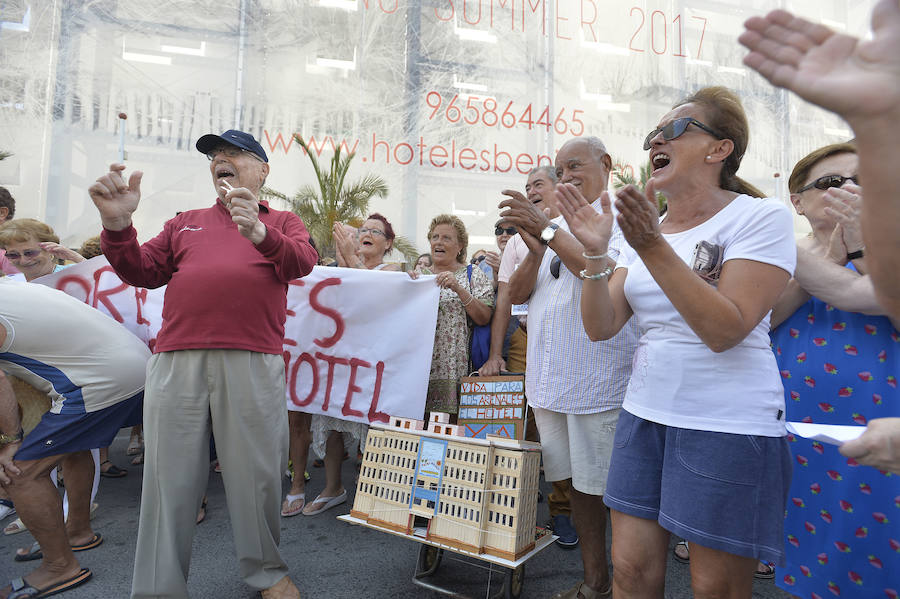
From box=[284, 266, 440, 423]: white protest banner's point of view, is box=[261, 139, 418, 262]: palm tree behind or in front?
behind

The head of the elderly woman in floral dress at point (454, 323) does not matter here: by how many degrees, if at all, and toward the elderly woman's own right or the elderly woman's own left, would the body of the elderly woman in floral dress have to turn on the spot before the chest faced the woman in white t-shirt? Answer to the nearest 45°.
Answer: approximately 45° to the elderly woman's own left

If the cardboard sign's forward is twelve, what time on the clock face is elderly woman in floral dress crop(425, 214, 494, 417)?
The elderly woman in floral dress is roughly at 5 o'clock from the cardboard sign.

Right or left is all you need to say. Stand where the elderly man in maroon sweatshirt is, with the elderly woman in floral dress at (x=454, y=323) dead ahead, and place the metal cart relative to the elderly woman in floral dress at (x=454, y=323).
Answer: right

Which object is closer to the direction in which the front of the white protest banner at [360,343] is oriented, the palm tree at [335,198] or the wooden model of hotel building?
the wooden model of hotel building

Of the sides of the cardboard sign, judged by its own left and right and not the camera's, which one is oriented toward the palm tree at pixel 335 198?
back

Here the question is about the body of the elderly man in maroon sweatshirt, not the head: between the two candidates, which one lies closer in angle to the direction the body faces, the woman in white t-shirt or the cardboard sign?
the woman in white t-shirt
